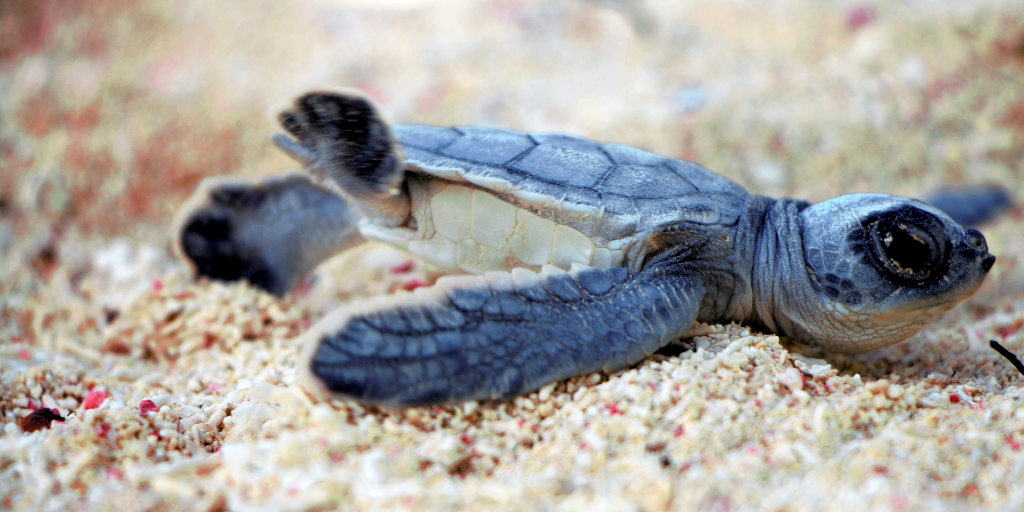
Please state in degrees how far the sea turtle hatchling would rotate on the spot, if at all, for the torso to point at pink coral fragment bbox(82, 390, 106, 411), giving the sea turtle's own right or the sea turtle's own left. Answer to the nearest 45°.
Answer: approximately 180°

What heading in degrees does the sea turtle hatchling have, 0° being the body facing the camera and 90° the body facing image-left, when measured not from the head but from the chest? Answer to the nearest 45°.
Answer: approximately 270°
